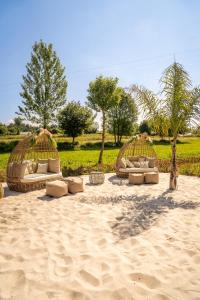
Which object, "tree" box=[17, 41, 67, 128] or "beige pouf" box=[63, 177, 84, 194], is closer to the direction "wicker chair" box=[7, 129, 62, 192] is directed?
the beige pouf

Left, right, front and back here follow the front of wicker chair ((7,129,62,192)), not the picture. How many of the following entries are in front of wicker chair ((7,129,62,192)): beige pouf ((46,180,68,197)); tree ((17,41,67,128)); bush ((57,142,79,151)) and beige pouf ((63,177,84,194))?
2

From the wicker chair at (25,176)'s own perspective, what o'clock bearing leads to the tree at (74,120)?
The tree is roughly at 8 o'clock from the wicker chair.

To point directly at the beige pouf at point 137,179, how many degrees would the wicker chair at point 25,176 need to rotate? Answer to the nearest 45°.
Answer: approximately 45° to its left

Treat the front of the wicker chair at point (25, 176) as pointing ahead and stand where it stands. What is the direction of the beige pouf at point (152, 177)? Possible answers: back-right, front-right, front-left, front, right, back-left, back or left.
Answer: front-left

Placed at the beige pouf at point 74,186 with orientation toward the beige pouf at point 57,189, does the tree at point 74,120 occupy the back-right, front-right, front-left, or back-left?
back-right

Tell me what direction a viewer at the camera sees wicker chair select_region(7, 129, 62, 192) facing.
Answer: facing the viewer and to the right of the viewer

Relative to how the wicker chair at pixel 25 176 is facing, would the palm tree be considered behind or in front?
in front

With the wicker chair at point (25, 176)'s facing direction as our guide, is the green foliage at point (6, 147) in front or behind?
behind

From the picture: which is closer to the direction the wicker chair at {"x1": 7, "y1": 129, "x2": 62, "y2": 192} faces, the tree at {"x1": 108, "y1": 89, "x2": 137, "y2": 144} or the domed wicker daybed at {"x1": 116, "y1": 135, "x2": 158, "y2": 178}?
the domed wicker daybed

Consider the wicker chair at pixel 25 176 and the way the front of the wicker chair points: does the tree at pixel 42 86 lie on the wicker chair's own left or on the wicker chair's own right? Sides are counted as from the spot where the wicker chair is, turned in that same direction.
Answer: on the wicker chair's own left

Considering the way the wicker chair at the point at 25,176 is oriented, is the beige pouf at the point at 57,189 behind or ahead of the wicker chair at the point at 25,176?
ahead

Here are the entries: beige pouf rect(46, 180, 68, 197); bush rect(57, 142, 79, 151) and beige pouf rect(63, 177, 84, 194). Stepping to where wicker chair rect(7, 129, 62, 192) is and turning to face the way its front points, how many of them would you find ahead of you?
2

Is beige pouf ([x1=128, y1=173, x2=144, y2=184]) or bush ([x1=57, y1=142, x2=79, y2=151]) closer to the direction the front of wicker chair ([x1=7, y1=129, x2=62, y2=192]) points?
the beige pouf

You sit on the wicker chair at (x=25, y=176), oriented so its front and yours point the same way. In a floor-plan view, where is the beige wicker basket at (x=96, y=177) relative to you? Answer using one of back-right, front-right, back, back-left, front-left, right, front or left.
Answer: front-left

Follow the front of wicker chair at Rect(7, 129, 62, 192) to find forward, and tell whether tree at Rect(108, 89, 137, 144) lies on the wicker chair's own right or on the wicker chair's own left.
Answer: on the wicker chair's own left
